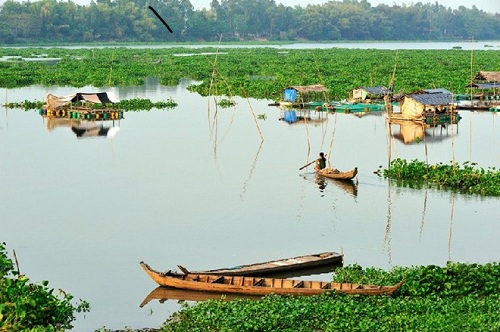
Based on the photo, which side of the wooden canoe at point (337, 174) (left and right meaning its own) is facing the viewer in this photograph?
right

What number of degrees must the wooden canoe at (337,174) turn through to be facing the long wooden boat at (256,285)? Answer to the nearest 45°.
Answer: approximately 90° to its right

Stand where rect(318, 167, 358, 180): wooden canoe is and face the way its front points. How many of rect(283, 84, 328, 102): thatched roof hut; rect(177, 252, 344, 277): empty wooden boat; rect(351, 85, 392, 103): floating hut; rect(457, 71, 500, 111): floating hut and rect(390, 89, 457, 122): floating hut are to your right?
1

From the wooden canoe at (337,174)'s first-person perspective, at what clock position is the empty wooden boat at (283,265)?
The empty wooden boat is roughly at 3 o'clock from the wooden canoe.

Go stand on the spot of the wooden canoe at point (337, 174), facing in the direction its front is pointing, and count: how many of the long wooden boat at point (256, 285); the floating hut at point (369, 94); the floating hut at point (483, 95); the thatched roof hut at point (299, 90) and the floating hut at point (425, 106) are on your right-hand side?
1

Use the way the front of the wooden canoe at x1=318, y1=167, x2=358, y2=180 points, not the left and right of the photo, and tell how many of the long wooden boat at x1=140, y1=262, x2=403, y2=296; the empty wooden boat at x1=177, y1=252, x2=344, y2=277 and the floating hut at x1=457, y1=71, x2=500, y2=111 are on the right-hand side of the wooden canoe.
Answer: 2

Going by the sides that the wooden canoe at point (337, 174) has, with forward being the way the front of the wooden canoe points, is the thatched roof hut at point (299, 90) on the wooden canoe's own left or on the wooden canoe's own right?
on the wooden canoe's own left

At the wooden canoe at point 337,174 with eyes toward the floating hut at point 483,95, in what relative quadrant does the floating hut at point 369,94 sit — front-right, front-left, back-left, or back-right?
front-left

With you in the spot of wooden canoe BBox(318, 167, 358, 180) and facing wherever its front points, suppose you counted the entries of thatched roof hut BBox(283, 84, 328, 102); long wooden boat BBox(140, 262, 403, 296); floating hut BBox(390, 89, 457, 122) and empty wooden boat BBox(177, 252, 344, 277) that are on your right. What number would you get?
2

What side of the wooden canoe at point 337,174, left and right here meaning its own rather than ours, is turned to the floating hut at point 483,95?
left
